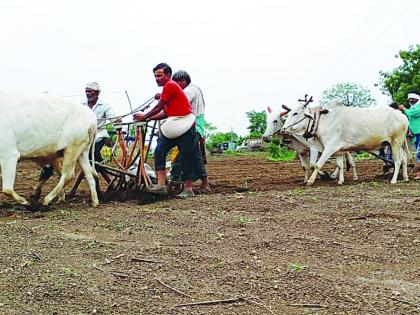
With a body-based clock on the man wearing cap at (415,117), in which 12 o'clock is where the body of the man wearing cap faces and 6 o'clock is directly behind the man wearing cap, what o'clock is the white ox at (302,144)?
The white ox is roughly at 11 o'clock from the man wearing cap.

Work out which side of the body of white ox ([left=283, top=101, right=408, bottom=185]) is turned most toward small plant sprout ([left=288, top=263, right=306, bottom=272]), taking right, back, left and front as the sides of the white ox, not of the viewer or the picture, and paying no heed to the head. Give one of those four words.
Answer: left

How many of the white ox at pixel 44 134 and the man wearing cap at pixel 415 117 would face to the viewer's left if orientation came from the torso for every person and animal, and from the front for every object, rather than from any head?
2

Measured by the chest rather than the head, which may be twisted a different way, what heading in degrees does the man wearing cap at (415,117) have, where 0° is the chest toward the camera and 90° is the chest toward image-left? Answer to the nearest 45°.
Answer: approximately 90°

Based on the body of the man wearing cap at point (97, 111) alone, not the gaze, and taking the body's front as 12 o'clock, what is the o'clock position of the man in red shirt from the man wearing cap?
The man in red shirt is roughly at 9 o'clock from the man wearing cap.

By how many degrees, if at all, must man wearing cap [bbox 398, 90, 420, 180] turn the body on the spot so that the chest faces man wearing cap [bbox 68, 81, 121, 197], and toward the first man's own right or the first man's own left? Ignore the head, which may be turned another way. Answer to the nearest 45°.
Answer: approximately 45° to the first man's own left

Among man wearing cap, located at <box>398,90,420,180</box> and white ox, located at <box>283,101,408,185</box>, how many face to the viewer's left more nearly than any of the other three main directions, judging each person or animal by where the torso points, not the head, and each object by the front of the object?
2

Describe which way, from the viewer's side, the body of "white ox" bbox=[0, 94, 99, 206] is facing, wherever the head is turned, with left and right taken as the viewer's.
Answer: facing to the left of the viewer

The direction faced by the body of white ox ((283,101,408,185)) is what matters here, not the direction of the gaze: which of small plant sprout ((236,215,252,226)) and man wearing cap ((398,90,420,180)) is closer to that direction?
the small plant sprout

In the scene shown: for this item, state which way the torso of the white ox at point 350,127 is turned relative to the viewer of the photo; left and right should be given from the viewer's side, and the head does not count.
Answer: facing to the left of the viewer

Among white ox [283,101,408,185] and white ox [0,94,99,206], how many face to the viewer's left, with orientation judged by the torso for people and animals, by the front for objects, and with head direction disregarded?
2

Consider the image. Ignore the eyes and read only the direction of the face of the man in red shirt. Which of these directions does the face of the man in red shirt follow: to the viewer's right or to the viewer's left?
to the viewer's left
